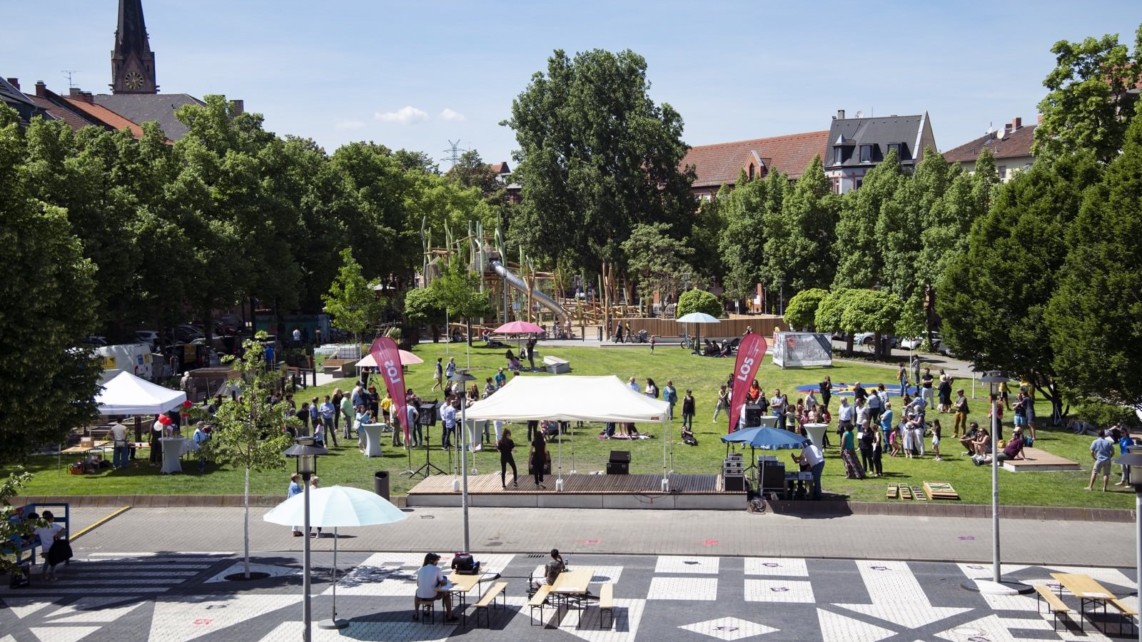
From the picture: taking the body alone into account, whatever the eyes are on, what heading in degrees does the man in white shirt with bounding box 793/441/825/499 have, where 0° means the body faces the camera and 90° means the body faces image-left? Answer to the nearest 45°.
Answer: approximately 90°

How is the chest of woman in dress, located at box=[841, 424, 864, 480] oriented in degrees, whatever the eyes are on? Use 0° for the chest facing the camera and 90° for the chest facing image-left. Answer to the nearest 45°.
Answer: approximately 180°

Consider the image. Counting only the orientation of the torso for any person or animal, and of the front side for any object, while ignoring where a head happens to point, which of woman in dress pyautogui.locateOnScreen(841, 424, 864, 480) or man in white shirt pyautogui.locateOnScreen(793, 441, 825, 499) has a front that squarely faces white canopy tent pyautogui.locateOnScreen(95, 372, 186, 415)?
the man in white shirt

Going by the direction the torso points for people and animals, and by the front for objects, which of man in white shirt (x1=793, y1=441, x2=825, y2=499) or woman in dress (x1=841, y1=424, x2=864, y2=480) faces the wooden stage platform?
the man in white shirt

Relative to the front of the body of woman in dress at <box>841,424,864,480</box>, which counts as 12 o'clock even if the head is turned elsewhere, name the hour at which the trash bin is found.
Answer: The trash bin is roughly at 8 o'clock from the woman in dress.

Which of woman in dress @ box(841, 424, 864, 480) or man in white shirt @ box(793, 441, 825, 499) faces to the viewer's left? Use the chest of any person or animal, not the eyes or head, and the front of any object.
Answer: the man in white shirt

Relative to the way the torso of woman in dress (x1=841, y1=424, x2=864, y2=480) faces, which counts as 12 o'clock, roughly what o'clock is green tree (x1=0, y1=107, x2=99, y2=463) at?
The green tree is roughly at 12 o'clock from the woman in dress.
